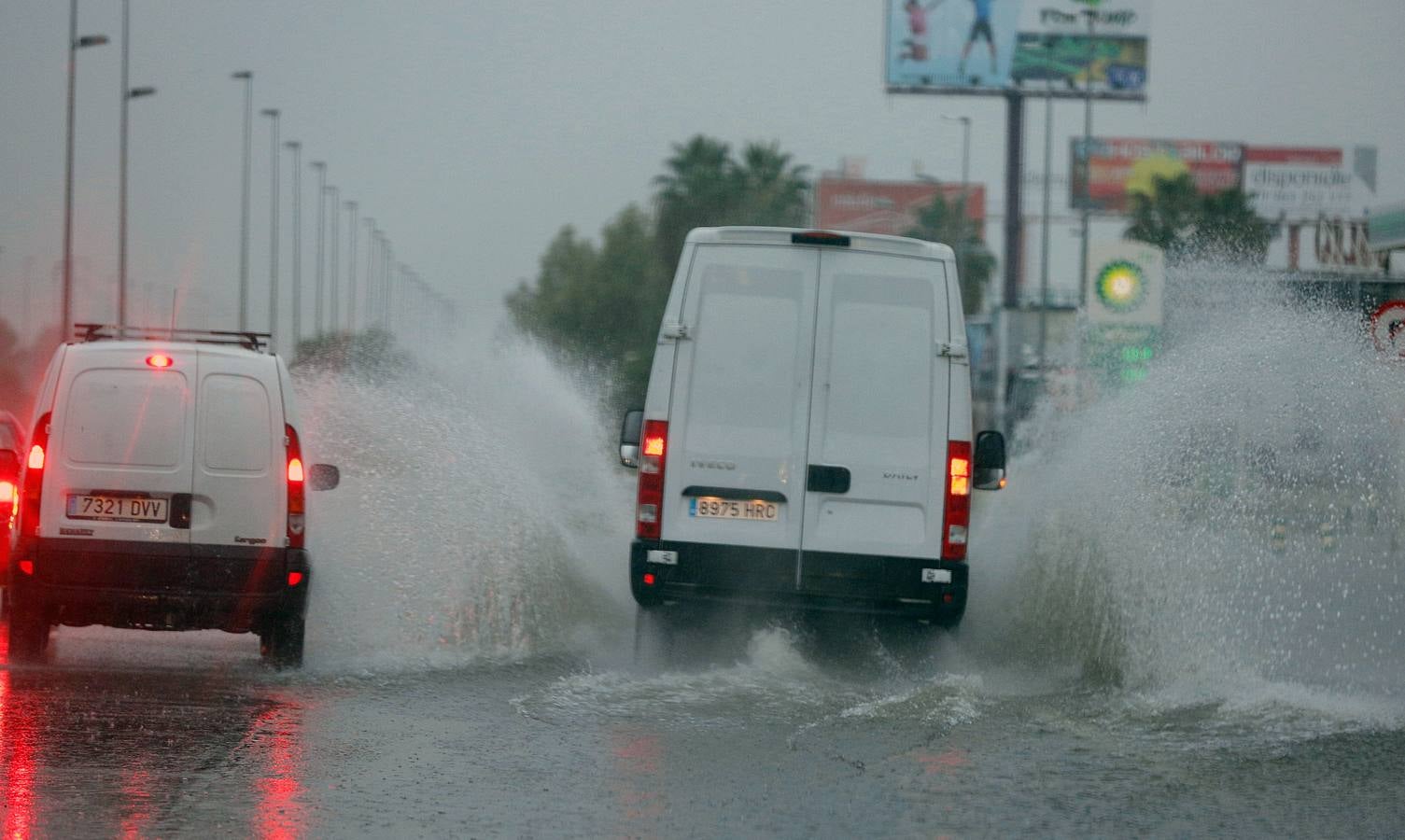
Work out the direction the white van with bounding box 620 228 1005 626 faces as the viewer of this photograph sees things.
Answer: facing away from the viewer

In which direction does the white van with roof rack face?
away from the camera

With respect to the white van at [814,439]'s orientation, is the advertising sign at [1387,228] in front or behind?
in front

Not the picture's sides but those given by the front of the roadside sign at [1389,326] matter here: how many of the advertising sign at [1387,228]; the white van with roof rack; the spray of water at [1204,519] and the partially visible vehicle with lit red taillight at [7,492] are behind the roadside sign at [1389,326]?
1

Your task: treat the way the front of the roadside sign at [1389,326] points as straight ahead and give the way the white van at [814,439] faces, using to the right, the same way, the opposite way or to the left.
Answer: the opposite way

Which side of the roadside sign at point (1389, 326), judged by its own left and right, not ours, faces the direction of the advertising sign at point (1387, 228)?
back

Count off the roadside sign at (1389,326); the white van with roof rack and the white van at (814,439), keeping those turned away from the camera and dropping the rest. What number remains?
2

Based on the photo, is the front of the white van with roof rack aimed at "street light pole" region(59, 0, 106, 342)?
yes

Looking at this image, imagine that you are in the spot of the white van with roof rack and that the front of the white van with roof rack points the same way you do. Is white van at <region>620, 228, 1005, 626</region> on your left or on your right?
on your right

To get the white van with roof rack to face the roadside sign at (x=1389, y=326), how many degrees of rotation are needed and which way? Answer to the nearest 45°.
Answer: approximately 90° to its right

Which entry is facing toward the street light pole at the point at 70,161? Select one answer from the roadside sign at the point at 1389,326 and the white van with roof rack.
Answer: the white van with roof rack

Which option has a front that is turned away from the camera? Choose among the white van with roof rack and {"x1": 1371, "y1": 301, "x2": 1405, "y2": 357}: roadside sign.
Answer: the white van with roof rack

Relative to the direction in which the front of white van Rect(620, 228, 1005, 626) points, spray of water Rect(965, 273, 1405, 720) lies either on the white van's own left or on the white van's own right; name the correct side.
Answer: on the white van's own right

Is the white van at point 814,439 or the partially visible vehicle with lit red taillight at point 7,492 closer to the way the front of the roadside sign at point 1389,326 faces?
the white van

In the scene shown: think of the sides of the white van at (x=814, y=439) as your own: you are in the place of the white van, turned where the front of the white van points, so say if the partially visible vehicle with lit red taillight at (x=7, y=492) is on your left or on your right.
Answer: on your left
